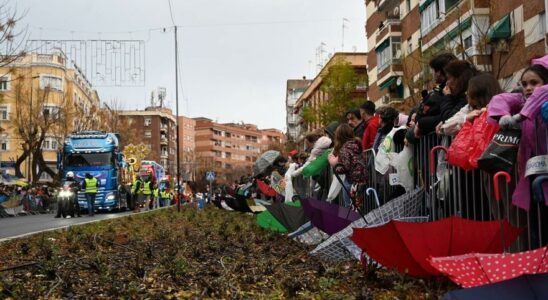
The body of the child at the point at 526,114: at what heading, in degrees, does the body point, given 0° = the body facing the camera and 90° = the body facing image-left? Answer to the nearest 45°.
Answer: approximately 45°

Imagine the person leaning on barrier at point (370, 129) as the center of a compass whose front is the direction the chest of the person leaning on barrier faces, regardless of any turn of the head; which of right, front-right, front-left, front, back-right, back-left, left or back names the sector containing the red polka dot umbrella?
left

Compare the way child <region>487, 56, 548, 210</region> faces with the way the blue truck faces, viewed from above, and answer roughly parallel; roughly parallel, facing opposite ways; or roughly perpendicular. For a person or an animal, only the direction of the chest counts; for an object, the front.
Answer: roughly perpendicular

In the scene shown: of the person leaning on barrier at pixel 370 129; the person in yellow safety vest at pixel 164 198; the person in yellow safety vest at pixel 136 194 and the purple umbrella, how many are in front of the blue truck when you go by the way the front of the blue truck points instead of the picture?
2

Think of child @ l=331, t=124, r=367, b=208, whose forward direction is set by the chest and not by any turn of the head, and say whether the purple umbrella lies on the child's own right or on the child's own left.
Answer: on the child's own left

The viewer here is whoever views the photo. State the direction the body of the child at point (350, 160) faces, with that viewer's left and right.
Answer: facing away from the viewer and to the left of the viewer

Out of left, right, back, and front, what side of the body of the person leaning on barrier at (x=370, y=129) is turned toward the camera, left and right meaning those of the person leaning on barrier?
left

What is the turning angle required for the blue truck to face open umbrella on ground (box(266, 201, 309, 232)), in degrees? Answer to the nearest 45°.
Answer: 0° — it already faces it

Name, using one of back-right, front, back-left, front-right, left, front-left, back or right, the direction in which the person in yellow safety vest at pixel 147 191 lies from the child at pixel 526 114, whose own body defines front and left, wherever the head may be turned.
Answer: right

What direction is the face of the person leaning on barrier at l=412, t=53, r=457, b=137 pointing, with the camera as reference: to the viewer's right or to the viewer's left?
to the viewer's left
